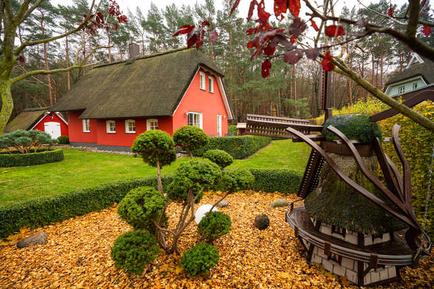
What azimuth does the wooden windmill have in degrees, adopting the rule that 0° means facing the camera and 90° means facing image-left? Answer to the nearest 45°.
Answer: approximately 135°

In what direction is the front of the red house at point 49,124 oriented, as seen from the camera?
facing the viewer and to the right of the viewer

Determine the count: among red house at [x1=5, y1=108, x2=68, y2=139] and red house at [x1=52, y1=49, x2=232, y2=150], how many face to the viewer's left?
0
